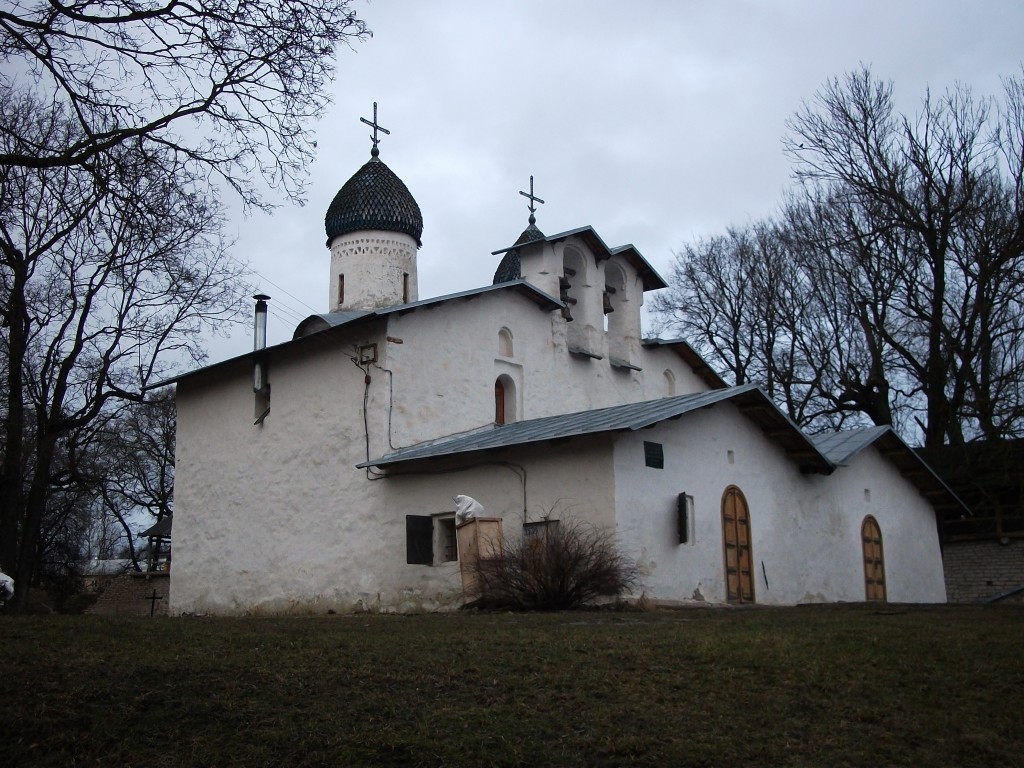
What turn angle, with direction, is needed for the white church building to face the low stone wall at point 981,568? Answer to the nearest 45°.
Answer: approximately 90° to its left

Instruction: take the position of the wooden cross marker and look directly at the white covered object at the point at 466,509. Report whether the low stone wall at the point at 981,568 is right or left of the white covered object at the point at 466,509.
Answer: left

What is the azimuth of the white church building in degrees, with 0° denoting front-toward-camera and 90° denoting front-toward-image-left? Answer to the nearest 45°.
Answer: approximately 315°

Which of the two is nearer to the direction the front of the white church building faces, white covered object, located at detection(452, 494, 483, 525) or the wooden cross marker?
the white covered object

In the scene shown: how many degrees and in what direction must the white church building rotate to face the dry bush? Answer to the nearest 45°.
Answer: approximately 45° to its right
